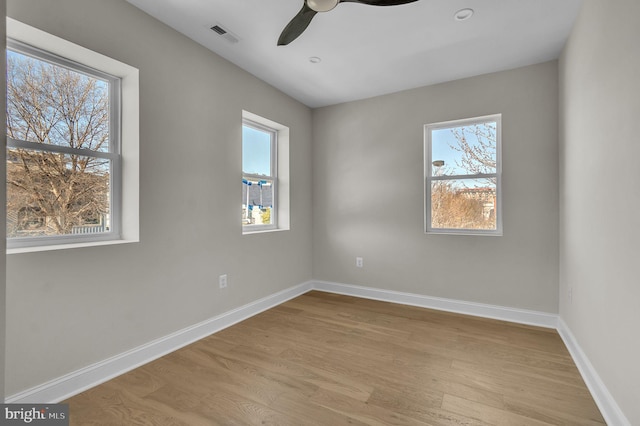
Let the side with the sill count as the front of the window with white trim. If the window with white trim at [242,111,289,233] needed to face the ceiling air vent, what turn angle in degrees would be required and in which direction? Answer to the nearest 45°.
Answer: approximately 45° to its right

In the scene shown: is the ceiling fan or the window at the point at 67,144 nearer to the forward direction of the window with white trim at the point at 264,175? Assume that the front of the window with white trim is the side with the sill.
the ceiling fan

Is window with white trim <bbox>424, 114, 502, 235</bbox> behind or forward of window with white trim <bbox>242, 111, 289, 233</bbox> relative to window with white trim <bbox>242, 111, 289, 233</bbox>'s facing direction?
forward

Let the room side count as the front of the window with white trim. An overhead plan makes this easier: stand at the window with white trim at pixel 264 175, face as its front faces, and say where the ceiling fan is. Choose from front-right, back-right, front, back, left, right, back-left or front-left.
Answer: front-right

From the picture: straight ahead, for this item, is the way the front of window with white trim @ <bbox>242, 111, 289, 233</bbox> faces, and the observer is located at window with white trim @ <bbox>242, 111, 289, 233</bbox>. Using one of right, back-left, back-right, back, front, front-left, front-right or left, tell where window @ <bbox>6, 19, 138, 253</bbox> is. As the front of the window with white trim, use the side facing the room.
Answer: right

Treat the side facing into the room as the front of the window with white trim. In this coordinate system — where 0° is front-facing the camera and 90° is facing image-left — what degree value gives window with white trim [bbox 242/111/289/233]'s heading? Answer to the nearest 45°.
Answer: approximately 315°

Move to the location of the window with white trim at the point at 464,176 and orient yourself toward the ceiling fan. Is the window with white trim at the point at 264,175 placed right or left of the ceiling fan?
right

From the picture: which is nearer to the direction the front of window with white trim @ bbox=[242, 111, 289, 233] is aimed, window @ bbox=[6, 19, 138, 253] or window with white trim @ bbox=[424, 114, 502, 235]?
the window with white trim

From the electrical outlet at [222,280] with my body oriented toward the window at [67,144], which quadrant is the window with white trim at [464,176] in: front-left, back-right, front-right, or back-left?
back-left
